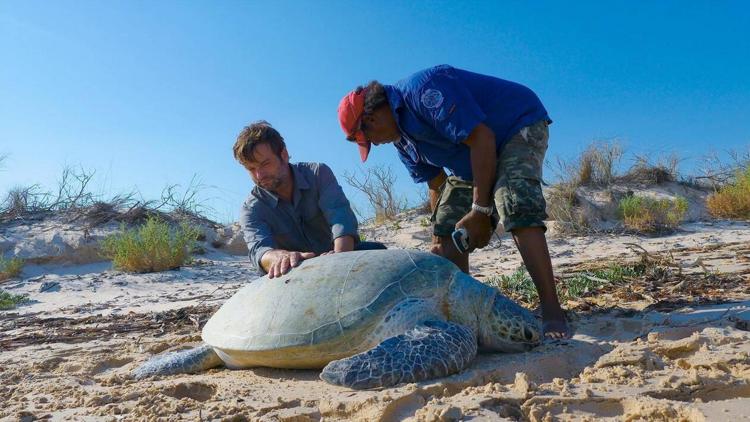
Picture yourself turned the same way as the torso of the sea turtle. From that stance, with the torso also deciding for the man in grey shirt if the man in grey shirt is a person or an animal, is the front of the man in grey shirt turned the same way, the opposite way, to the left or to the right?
to the right

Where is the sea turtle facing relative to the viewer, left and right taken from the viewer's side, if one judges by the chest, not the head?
facing to the right of the viewer

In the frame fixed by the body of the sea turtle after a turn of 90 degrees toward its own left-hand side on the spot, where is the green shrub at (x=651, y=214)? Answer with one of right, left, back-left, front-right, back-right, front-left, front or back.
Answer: front-right

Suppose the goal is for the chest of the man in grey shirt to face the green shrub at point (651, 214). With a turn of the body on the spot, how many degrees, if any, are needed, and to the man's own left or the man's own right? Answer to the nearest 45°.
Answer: approximately 135° to the man's own left

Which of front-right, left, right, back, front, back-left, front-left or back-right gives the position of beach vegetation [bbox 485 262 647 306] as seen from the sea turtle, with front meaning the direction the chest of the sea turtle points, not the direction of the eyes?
front-left

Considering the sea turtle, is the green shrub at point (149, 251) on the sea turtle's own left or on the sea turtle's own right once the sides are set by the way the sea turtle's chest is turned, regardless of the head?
on the sea turtle's own left

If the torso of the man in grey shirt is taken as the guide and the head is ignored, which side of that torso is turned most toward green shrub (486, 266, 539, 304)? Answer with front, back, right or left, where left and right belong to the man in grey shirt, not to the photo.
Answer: left

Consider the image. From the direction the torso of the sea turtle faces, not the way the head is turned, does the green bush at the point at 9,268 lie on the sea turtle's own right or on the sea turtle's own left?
on the sea turtle's own left

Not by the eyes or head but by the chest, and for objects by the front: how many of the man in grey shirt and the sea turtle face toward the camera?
1

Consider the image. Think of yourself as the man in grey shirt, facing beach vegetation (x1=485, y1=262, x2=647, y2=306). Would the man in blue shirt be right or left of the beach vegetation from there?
right

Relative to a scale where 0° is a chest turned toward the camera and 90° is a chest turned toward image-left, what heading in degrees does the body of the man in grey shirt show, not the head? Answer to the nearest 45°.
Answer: approximately 0°
